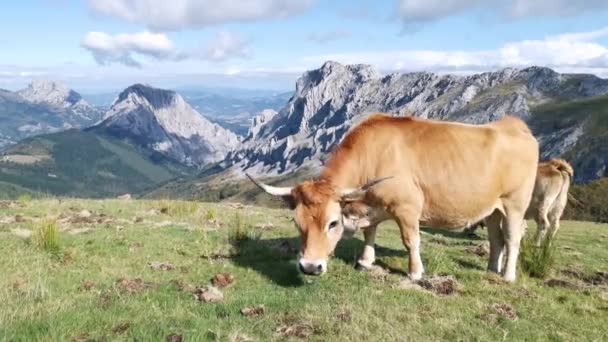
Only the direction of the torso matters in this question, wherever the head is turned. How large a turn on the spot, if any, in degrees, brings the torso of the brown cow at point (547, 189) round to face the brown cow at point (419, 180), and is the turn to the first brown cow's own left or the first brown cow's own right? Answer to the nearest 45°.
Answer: approximately 135° to the first brown cow's own left

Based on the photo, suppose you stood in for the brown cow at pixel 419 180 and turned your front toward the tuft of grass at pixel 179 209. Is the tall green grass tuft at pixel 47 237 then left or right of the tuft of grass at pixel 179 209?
left

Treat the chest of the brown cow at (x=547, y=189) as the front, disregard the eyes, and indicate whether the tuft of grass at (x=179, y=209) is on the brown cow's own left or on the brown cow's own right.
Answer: on the brown cow's own left
